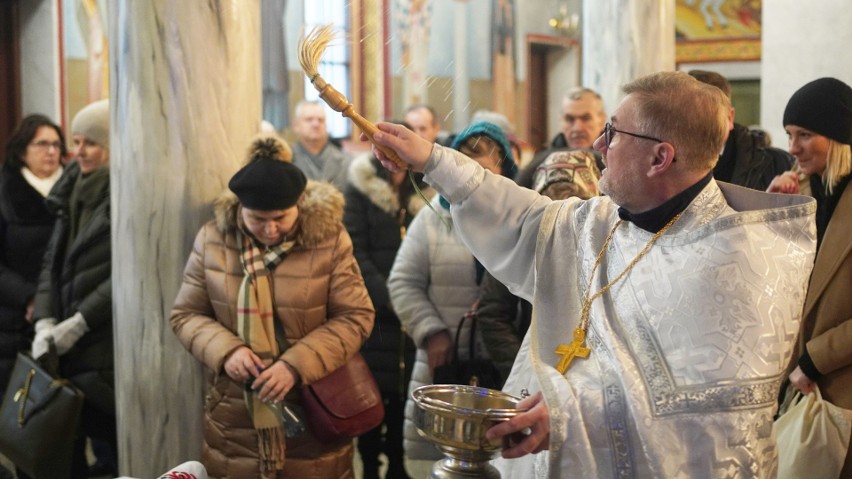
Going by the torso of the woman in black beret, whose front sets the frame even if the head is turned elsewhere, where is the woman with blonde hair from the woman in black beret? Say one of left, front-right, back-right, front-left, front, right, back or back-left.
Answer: left

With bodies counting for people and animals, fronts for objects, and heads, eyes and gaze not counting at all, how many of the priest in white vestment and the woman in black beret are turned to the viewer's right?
0

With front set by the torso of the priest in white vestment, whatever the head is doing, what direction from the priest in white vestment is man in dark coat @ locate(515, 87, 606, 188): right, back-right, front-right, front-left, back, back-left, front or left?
back-right

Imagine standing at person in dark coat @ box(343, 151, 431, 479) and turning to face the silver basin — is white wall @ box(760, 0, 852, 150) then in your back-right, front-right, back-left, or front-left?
back-left

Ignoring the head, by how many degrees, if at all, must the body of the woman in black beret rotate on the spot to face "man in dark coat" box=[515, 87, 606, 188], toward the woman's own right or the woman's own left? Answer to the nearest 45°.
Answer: approximately 135° to the woman's own left

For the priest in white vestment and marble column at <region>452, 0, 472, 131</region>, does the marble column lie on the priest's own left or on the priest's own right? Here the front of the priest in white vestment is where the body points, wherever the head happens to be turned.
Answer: on the priest's own right

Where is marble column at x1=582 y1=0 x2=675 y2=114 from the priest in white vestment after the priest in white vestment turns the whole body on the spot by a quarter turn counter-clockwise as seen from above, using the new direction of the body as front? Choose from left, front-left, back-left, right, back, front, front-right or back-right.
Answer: back-left

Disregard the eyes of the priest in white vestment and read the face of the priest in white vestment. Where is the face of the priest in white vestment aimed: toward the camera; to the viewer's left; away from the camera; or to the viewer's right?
to the viewer's left

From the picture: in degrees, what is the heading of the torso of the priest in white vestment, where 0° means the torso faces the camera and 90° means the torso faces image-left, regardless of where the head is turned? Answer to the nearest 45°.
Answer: approximately 45°

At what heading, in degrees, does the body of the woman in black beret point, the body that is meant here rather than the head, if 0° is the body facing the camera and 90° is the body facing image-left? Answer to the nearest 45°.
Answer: approximately 0°

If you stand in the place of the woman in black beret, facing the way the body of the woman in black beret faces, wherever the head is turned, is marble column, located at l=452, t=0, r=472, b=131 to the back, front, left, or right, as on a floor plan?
back
